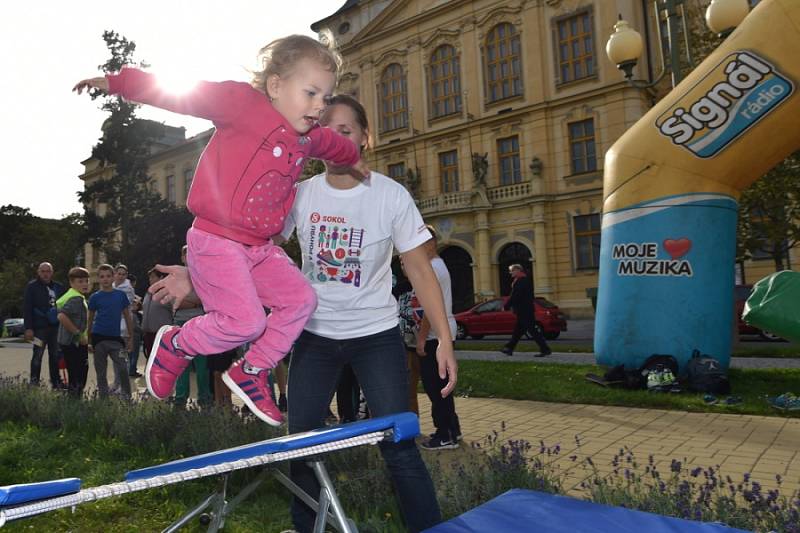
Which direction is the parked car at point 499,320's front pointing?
to the viewer's left

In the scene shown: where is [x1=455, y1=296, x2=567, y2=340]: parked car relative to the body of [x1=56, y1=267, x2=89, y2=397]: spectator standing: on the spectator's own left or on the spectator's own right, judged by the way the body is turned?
on the spectator's own left

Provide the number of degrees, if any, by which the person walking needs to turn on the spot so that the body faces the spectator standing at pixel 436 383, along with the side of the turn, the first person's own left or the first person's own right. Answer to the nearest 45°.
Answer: approximately 90° to the first person's own left

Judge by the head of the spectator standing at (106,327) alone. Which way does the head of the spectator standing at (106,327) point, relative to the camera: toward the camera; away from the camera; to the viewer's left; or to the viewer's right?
toward the camera

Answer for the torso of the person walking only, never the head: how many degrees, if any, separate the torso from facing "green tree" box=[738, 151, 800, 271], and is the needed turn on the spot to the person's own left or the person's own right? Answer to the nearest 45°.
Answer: approximately 180°

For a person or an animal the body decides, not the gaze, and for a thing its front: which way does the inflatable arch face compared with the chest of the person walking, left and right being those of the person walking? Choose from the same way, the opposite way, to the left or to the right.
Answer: to the left

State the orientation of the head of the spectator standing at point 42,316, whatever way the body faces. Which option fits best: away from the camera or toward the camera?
toward the camera

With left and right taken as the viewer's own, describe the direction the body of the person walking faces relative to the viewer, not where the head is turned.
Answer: facing to the left of the viewer

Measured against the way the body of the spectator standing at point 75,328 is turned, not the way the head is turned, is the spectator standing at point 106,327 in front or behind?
in front

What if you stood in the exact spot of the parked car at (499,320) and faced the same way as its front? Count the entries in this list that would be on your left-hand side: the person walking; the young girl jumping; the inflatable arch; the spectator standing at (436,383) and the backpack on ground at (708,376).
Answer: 5

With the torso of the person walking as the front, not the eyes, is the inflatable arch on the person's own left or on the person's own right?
on the person's own left

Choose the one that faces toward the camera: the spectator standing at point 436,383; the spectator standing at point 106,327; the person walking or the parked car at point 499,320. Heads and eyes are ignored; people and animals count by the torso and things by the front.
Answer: the spectator standing at point 106,327

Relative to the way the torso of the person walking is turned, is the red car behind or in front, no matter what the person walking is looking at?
behind

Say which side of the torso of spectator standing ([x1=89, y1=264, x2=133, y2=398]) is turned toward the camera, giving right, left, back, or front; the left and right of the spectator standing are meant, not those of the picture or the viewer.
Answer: front

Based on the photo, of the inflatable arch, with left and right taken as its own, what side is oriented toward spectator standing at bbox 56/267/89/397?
right

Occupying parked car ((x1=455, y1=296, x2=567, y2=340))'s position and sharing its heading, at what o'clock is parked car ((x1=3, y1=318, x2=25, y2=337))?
parked car ((x1=3, y1=318, x2=25, y2=337)) is roughly at 1 o'clock from parked car ((x1=455, y1=296, x2=567, y2=340)).
